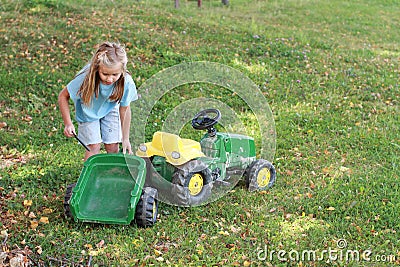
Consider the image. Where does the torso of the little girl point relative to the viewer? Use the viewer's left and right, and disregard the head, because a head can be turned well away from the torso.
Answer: facing the viewer

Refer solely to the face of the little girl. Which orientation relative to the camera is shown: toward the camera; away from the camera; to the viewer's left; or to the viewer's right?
toward the camera

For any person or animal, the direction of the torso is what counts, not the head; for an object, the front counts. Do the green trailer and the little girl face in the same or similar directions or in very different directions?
very different directions

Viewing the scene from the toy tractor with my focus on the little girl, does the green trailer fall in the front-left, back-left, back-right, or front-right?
front-left

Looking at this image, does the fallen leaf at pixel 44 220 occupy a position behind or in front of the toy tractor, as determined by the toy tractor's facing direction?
behind

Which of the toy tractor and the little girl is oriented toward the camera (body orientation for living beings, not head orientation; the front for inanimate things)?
the little girl

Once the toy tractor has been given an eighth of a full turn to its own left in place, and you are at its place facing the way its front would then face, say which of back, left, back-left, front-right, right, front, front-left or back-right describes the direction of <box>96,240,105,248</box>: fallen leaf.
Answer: back-left

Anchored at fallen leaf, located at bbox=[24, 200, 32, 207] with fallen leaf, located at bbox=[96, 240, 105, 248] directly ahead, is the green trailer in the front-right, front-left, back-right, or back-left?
front-left

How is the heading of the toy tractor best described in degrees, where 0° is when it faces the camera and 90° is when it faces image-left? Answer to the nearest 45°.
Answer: approximately 225°

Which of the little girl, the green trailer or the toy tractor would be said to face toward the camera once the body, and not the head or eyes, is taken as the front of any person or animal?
the little girl

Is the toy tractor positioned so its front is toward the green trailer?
no
